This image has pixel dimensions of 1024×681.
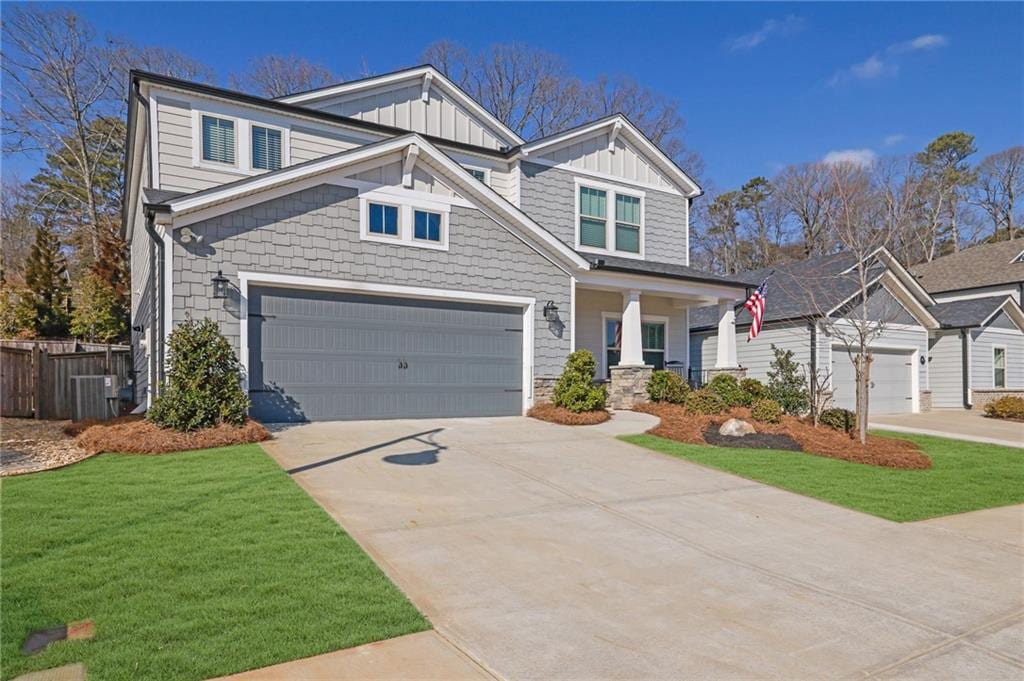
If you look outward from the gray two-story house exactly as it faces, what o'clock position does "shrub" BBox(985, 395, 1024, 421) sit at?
The shrub is roughly at 10 o'clock from the gray two-story house.

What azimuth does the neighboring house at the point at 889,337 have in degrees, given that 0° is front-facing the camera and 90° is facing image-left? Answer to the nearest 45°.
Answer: approximately 315°

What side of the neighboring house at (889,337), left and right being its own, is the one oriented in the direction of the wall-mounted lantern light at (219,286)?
right

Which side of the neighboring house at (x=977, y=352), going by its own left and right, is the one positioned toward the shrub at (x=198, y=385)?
right

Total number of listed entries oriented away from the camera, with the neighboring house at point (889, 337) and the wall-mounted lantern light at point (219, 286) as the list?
0

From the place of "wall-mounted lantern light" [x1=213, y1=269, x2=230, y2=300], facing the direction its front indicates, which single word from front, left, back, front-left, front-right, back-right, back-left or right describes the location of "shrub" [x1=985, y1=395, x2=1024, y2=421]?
left

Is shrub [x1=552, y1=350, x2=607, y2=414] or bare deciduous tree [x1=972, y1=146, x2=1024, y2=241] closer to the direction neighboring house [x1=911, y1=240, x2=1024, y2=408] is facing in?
the shrub

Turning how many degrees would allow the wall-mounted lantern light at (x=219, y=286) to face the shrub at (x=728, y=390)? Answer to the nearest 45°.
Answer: approximately 90° to its left

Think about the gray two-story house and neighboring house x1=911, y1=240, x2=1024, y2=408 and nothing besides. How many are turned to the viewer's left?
0

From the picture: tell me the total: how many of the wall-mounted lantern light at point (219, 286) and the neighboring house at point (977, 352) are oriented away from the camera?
0

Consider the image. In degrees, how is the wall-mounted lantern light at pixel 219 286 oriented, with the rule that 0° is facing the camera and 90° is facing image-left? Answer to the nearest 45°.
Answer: approximately 0°

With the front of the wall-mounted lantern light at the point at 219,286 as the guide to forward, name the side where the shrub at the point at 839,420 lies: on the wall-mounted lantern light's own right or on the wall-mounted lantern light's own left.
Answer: on the wall-mounted lantern light's own left

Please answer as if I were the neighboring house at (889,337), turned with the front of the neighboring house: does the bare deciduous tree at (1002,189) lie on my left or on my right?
on my left

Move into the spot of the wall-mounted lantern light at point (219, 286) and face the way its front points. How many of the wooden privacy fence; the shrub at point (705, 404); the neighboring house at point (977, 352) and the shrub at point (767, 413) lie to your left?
3

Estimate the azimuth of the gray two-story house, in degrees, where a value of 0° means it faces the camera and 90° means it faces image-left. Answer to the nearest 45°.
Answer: approximately 315°
